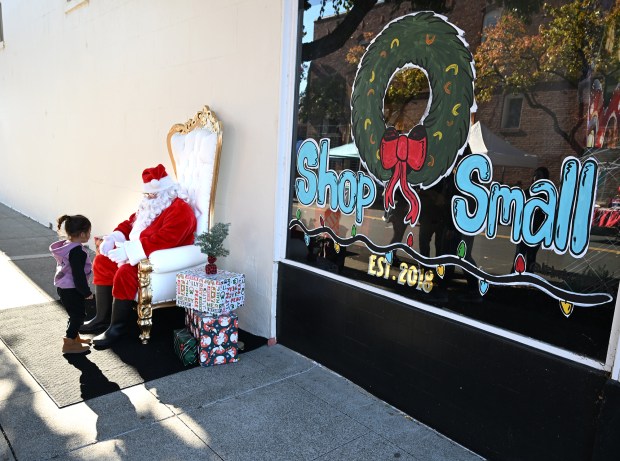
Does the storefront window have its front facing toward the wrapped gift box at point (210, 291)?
no

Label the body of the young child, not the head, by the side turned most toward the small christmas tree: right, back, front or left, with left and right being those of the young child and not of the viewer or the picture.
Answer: front

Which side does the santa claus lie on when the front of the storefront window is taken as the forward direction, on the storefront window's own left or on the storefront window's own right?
on the storefront window's own right

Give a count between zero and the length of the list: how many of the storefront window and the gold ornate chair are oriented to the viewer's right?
0

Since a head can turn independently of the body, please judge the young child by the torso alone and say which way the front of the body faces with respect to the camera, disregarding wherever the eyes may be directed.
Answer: to the viewer's right

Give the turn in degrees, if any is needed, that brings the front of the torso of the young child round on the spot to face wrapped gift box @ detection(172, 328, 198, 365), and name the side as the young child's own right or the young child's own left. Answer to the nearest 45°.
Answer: approximately 45° to the young child's own right

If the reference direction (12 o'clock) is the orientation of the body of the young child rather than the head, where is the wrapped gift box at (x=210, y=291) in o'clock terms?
The wrapped gift box is roughly at 1 o'clock from the young child.

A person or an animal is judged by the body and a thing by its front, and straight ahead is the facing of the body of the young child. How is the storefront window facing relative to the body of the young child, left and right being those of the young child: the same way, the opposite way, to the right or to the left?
the opposite way

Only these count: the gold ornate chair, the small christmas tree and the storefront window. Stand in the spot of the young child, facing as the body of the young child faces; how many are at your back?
0

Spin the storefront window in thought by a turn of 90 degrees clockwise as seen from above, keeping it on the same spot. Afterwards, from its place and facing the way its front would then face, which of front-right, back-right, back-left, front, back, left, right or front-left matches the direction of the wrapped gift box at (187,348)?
front-left

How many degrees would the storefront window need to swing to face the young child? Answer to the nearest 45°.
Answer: approximately 45° to its right

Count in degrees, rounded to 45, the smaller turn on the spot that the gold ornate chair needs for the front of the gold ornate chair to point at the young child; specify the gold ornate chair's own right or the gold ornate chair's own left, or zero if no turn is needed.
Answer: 0° — it already faces them

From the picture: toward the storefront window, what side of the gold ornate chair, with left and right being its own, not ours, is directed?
left

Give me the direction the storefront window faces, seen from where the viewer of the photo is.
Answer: facing the viewer and to the left of the viewer
